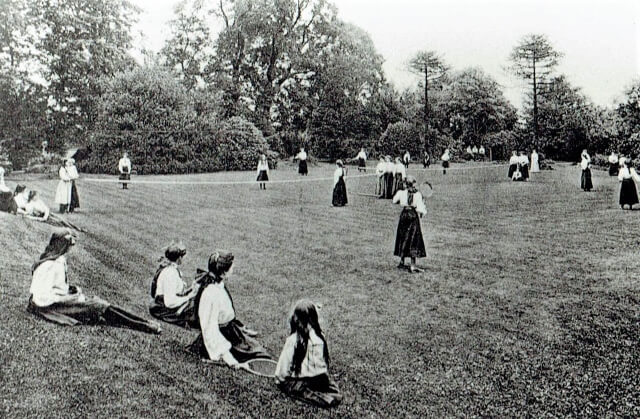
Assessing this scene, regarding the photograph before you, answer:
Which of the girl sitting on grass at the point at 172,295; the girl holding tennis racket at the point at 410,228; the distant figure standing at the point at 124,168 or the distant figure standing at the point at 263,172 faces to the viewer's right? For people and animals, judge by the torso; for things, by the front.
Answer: the girl sitting on grass

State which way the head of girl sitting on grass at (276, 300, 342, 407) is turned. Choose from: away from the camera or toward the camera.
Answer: away from the camera

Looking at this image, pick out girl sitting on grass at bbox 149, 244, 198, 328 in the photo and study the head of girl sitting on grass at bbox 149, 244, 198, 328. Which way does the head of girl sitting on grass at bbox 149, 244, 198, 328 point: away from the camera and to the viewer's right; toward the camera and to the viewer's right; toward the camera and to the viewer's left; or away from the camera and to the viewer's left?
away from the camera and to the viewer's right

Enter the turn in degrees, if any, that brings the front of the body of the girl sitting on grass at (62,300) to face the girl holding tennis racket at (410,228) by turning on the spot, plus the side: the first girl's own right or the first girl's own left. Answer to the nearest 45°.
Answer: approximately 45° to the first girl's own left

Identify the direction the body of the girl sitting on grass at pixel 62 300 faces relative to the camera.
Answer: to the viewer's right
